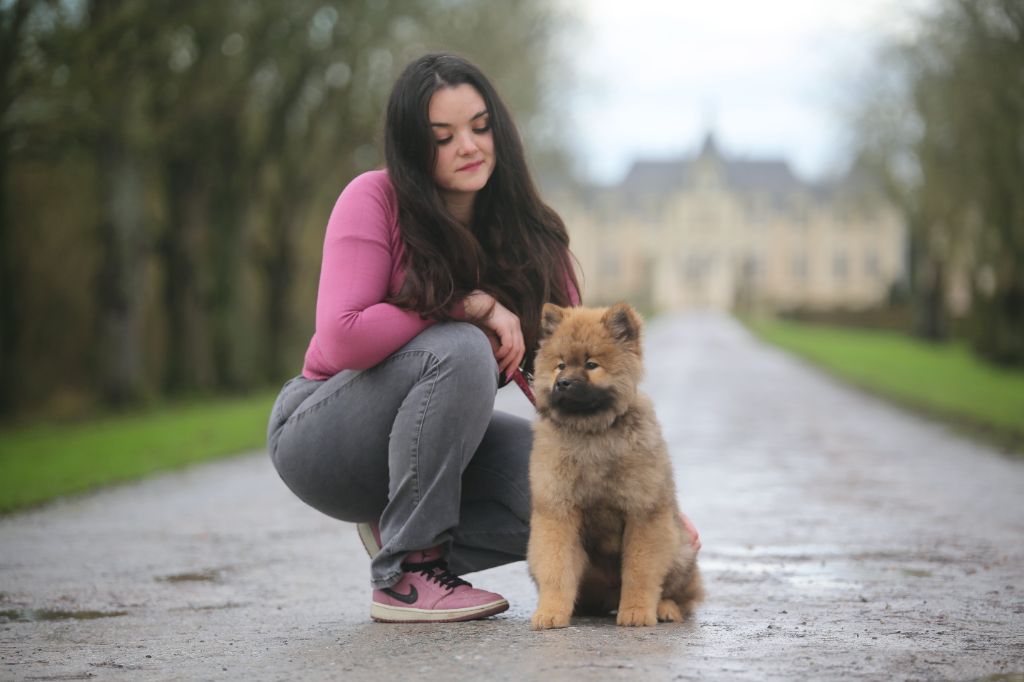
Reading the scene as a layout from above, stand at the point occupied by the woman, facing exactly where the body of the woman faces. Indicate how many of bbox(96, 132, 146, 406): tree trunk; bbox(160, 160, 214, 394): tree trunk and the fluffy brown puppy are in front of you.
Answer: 1

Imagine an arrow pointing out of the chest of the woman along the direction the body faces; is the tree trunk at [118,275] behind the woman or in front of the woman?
behind

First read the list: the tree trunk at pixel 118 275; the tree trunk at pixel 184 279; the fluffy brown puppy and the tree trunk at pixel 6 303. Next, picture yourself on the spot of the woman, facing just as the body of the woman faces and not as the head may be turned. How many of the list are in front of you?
1

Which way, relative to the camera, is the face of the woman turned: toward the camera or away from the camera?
toward the camera

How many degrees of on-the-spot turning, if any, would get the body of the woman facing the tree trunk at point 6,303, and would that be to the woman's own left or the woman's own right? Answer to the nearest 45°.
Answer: approximately 135° to the woman's own left

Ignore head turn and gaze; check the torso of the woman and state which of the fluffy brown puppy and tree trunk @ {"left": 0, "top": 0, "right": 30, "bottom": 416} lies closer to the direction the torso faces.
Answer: the fluffy brown puppy

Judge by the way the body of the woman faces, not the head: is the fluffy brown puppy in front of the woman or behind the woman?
in front

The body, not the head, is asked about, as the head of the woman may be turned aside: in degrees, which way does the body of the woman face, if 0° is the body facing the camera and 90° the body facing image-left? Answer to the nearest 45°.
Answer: approximately 315°

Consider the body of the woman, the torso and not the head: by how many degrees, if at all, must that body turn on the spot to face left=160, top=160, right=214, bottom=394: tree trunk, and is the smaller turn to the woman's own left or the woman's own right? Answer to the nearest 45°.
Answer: approximately 135° to the woman's own left
